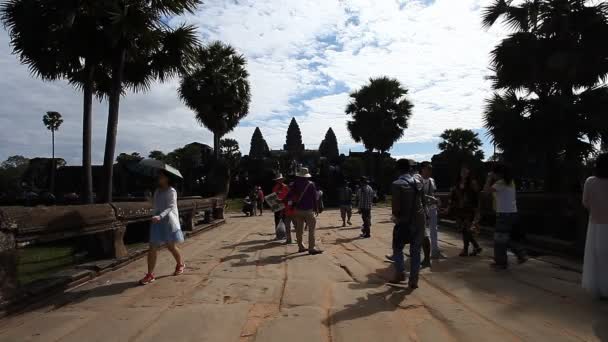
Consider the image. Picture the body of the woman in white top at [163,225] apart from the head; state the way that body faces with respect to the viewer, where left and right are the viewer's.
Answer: facing the viewer and to the left of the viewer

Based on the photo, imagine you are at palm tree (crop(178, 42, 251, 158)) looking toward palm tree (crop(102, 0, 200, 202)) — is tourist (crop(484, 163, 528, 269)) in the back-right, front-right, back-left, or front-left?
front-left

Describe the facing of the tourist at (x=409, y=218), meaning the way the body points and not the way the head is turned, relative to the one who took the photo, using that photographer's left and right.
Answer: facing away from the viewer and to the left of the viewer

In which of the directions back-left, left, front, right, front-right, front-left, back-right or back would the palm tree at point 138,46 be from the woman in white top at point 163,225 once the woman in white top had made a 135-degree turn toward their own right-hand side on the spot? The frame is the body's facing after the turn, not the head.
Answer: front

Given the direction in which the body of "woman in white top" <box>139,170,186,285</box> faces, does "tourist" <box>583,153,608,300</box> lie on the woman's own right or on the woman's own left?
on the woman's own left

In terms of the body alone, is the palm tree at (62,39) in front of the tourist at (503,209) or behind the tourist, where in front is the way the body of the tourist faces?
in front

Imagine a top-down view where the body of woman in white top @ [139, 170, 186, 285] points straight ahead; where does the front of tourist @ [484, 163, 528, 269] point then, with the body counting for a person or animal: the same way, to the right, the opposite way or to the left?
to the right

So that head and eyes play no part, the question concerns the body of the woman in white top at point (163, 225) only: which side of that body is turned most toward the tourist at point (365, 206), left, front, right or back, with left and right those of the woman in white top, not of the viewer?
back

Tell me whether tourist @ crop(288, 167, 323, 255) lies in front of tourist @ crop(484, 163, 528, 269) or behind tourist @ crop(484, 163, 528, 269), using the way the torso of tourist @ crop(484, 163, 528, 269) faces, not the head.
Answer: in front
